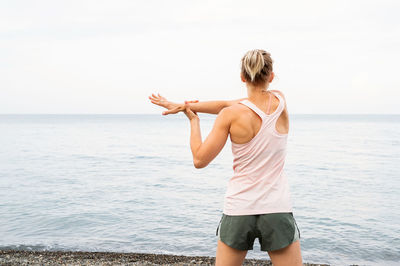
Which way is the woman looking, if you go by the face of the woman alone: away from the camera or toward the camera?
away from the camera

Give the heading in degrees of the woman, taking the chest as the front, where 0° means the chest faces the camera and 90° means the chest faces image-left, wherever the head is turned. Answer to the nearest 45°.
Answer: approximately 180°
